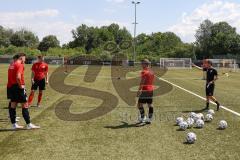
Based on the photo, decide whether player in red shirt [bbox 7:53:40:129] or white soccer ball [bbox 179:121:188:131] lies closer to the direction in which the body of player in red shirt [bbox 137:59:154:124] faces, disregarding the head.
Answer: the player in red shirt

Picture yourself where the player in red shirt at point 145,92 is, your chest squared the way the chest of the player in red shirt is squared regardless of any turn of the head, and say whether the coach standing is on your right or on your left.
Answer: on your right

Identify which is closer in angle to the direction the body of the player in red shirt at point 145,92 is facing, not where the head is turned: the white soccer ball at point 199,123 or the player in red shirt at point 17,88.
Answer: the player in red shirt

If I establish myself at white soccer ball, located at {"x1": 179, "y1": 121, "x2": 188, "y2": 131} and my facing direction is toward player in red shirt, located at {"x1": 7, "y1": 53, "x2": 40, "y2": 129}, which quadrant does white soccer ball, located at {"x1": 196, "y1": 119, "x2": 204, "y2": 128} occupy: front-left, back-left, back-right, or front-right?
back-right

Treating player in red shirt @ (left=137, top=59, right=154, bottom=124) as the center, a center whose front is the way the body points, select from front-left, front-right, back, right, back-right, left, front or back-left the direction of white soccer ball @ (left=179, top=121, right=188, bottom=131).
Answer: back

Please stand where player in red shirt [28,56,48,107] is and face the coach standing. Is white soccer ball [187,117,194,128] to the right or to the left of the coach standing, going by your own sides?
right

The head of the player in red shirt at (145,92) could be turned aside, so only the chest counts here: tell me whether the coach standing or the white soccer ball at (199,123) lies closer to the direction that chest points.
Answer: the coach standing

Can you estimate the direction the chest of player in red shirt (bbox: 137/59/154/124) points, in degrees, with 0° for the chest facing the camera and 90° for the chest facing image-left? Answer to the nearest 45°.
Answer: approximately 135°
